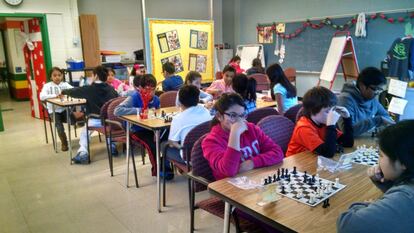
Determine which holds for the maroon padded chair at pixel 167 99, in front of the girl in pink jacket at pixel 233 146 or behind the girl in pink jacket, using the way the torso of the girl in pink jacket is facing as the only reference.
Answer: behind

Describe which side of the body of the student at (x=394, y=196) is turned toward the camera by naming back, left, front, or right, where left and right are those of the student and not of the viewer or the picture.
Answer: left

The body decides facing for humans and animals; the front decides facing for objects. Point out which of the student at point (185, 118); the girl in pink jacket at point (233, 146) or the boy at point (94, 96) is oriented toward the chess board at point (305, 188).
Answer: the girl in pink jacket

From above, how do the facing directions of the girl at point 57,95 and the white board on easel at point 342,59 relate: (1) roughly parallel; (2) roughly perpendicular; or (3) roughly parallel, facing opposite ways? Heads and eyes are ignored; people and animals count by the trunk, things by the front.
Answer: roughly perpendicular

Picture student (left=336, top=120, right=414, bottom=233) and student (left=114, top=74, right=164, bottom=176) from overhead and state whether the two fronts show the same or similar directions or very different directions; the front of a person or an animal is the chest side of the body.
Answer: very different directions
